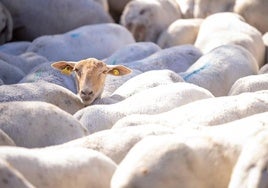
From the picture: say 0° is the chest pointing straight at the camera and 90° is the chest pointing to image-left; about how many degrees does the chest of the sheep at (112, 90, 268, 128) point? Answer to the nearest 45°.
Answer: approximately 90°

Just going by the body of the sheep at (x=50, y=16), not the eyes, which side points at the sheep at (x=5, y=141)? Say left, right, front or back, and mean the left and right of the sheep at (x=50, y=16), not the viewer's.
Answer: left

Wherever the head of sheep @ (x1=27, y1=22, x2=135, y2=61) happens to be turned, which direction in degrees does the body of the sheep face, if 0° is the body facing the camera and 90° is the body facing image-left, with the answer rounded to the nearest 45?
approximately 90°

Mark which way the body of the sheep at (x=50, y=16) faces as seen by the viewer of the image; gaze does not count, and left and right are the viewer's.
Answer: facing to the left of the viewer

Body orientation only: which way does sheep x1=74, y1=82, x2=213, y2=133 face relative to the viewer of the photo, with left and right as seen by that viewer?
facing to the left of the viewer

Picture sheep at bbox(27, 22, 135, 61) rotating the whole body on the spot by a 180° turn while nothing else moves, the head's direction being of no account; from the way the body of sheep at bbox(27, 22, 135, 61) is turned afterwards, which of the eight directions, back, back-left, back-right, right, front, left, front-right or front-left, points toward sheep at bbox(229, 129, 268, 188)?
right
